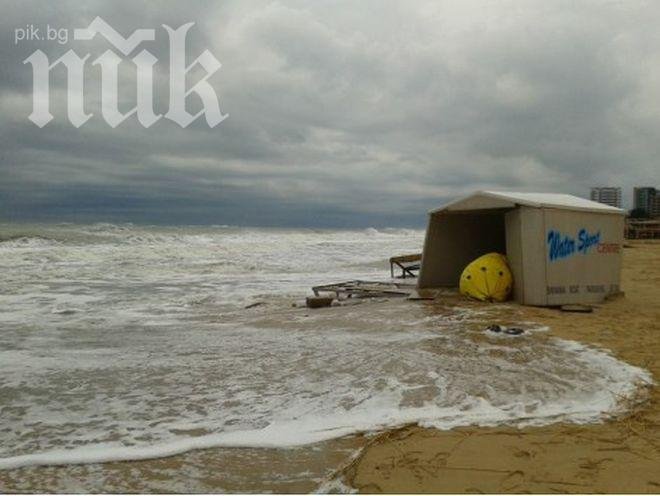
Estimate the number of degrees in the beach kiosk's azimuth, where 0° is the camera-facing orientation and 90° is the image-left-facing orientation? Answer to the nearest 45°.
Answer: approximately 45°

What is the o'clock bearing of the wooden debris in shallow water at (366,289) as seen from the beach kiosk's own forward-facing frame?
The wooden debris in shallow water is roughly at 2 o'clock from the beach kiosk.
